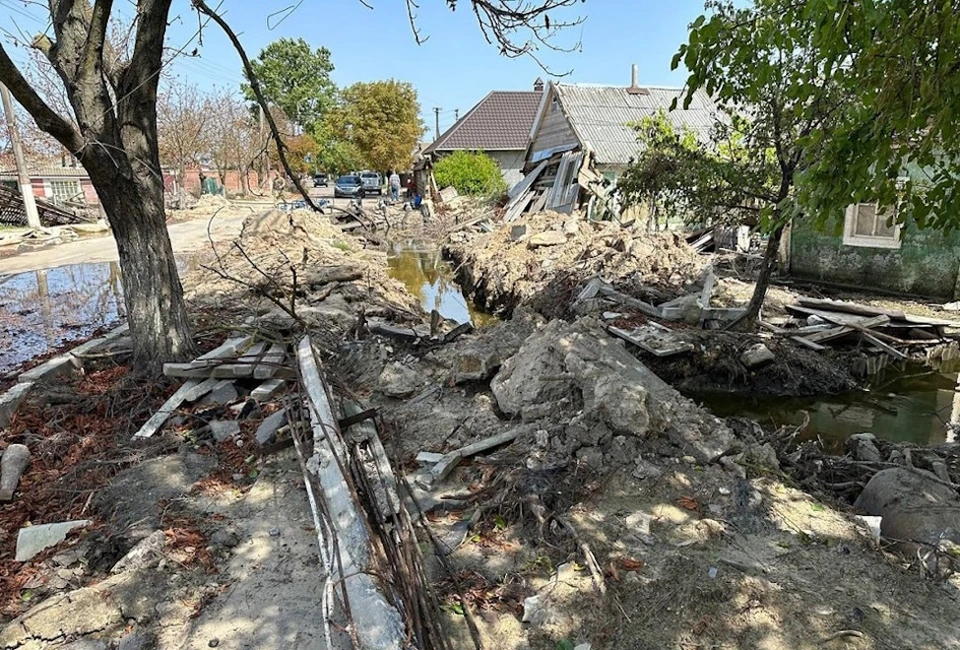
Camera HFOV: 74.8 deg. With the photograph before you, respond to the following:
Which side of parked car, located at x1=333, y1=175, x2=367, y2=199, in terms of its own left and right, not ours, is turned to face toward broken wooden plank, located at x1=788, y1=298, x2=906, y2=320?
front

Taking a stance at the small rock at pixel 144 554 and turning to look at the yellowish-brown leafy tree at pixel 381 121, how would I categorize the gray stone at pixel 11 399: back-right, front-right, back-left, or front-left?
front-left

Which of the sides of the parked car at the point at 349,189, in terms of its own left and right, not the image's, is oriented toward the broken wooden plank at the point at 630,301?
front

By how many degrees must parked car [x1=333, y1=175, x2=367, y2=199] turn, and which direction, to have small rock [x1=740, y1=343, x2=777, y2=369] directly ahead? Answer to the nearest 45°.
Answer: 0° — it already faces it

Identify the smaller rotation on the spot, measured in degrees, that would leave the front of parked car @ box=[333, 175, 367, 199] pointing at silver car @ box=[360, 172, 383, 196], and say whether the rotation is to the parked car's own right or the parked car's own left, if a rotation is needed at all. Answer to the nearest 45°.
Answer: approximately 135° to the parked car's own left

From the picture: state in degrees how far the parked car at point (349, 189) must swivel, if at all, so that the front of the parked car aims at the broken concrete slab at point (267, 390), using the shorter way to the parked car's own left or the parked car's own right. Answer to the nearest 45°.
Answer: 0° — it already faces it

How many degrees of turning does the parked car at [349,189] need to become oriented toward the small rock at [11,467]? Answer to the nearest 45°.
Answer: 0° — it already faces it

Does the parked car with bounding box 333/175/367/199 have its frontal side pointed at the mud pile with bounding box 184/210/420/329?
yes

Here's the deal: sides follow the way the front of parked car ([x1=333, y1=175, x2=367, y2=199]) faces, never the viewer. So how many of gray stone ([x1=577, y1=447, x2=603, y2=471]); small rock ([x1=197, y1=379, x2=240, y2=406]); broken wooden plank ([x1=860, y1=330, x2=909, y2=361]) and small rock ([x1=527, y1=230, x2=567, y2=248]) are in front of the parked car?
4

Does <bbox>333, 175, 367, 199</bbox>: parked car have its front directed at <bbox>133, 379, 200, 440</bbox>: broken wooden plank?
yes

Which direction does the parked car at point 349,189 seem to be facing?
toward the camera

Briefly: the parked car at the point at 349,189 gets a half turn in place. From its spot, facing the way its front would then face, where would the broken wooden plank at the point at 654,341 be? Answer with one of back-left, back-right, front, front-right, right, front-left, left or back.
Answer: back

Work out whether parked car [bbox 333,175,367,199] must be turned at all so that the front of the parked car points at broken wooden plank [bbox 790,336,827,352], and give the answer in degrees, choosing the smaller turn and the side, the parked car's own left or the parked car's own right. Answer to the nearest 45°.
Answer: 0° — it already faces it

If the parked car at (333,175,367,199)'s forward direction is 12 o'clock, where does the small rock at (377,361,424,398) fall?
The small rock is roughly at 12 o'clock from the parked car.

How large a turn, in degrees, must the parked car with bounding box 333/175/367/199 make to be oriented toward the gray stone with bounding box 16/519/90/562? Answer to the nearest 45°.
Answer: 0° — it already faces it

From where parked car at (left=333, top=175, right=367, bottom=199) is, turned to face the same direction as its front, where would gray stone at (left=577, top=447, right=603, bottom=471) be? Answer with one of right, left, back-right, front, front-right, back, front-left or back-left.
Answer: front

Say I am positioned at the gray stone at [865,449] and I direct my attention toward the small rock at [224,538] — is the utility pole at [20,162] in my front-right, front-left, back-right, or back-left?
front-right

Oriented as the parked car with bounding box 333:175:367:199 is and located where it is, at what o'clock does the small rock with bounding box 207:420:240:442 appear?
The small rock is roughly at 12 o'clock from the parked car.

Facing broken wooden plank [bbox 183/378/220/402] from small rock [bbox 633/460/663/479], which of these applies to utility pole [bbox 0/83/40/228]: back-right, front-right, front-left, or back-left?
front-right
